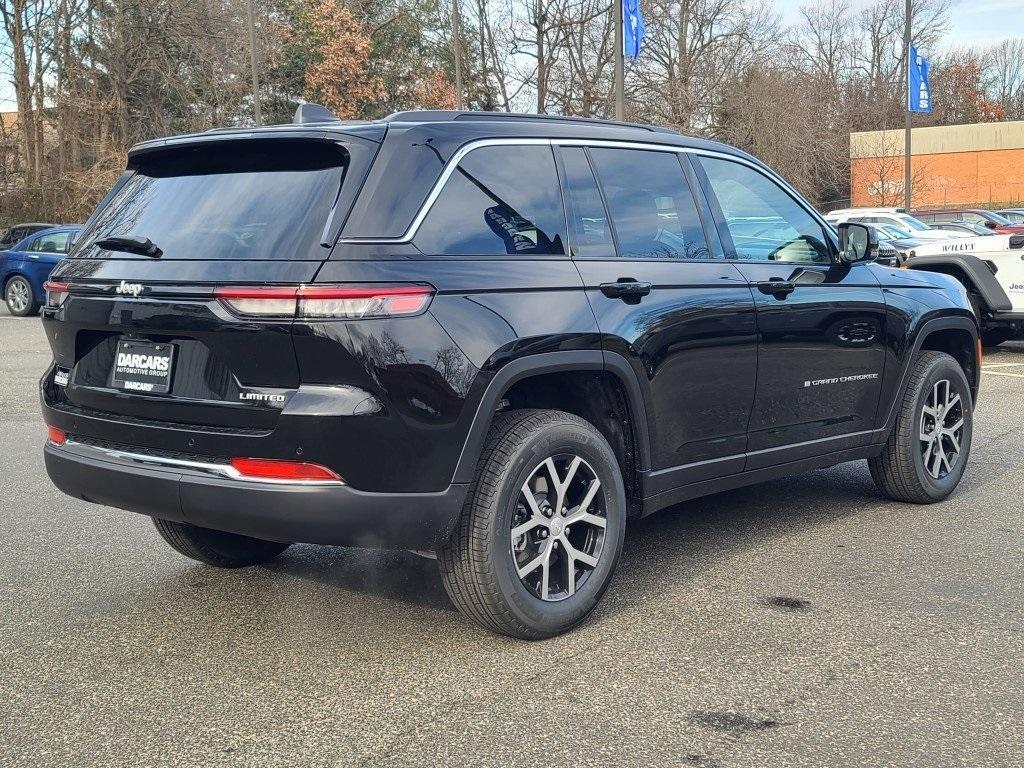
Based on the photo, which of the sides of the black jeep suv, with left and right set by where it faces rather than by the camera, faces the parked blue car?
left

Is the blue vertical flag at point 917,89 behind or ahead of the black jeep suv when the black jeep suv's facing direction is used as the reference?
ahead

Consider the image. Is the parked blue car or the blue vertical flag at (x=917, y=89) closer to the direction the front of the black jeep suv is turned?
the blue vertical flag

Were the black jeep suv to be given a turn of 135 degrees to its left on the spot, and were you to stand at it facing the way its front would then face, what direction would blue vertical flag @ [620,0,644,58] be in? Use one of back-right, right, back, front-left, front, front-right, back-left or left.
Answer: right

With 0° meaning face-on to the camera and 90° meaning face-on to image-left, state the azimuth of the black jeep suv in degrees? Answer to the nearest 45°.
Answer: approximately 225°
